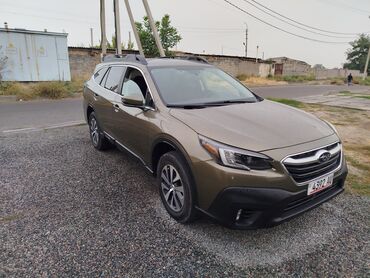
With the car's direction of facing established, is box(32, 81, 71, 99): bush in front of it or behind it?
behind

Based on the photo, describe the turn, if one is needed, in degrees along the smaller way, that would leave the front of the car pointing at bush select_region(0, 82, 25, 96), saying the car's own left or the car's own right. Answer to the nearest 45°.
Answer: approximately 180°

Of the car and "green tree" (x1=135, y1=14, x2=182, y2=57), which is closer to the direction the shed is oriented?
the car

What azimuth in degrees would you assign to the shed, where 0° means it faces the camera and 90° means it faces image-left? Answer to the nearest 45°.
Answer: approximately 0°

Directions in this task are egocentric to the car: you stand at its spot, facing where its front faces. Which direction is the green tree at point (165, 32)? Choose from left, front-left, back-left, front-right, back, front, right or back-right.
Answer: back-left

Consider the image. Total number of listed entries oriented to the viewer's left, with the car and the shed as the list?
0

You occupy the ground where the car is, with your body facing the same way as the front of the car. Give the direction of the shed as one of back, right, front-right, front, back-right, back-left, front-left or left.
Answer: back

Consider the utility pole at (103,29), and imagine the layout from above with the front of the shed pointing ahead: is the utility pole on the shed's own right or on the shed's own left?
on the shed's own left

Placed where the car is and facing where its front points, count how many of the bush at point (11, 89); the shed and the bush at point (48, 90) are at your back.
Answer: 3

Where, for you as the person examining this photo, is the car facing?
facing the viewer and to the right of the viewer

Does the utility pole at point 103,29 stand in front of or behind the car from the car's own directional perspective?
behind
